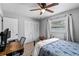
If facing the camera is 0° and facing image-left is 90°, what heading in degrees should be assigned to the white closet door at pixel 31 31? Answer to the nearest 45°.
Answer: approximately 315°
